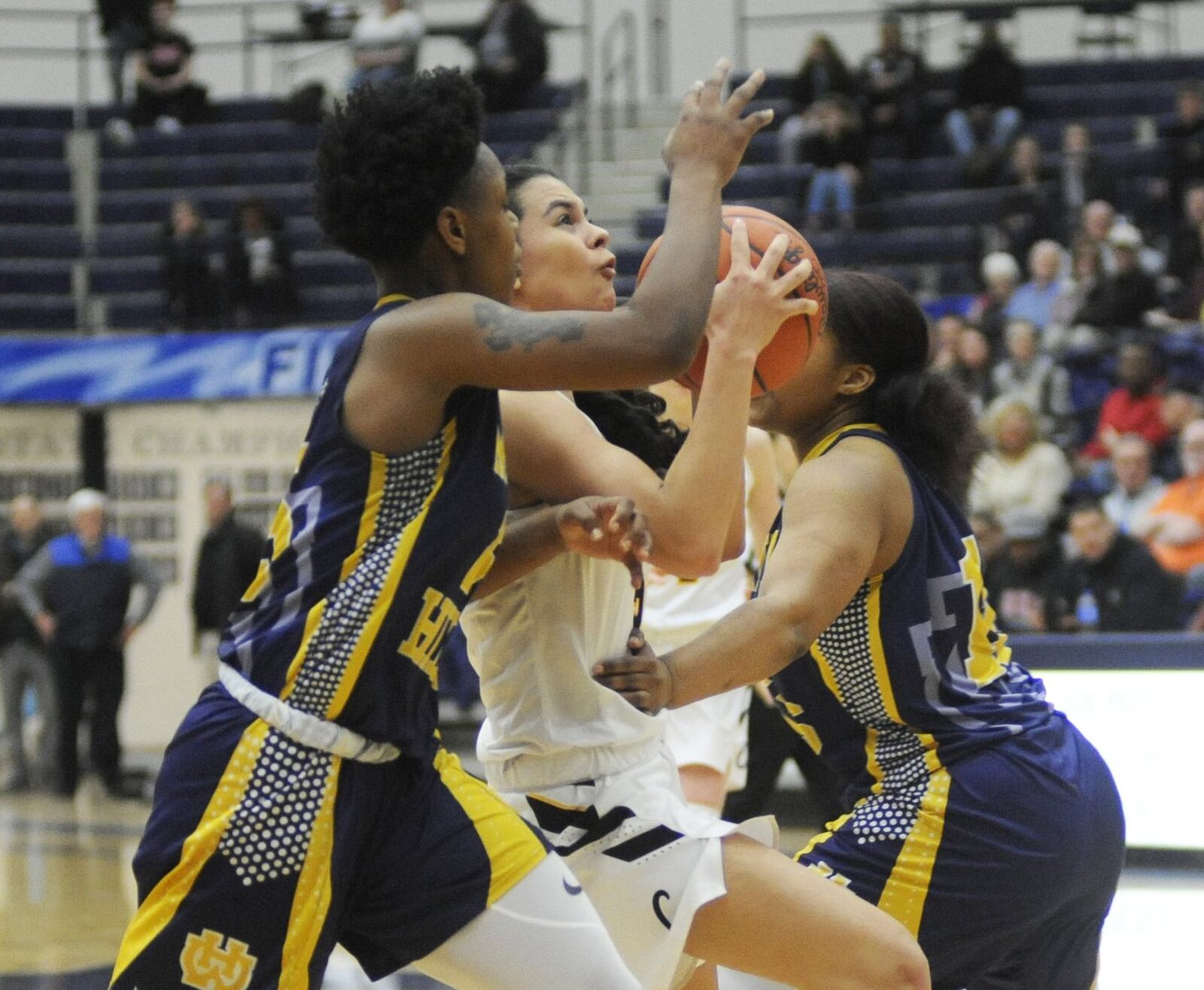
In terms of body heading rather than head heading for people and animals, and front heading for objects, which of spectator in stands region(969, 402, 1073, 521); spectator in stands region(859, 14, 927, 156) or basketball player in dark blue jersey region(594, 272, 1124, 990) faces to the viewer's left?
the basketball player in dark blue jersey

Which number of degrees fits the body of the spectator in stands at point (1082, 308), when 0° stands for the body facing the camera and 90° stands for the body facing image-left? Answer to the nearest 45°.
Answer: approximately 45°

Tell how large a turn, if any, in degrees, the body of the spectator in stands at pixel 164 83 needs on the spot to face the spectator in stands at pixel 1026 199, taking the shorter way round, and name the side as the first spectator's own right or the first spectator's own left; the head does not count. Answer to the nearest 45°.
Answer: approximately 45° to the first spectator's own left

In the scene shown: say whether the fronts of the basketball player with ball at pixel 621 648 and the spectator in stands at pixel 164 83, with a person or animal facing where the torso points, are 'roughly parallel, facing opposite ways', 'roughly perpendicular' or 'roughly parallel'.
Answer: roughly perpendicular

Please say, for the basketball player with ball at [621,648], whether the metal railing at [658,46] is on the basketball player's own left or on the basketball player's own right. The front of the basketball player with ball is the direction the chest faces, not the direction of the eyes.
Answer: on the basketball player's own left

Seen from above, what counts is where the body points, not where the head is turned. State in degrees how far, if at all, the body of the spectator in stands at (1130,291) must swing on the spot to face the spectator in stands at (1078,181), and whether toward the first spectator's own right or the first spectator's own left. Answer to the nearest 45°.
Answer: approximately 135° to the first spectator's own right

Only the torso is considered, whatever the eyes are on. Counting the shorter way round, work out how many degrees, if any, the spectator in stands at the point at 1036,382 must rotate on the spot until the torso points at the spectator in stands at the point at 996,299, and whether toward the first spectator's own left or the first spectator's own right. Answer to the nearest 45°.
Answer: approximately 135° to the first spectator's own right

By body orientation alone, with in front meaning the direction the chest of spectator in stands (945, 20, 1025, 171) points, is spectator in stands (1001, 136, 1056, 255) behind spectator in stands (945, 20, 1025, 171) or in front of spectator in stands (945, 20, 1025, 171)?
in front

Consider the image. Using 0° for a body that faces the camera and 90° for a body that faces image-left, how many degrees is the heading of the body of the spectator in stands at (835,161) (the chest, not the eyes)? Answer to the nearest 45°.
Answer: approximately 0°
